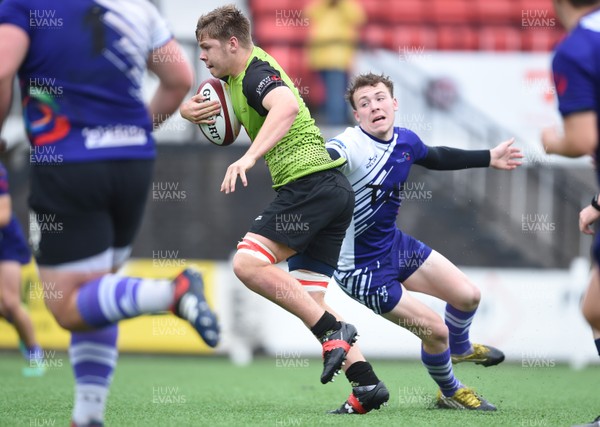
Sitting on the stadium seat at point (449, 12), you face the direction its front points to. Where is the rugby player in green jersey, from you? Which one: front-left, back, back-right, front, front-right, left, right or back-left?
front

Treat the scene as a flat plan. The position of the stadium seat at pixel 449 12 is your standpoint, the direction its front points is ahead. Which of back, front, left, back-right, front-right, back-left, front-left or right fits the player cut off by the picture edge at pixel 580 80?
front

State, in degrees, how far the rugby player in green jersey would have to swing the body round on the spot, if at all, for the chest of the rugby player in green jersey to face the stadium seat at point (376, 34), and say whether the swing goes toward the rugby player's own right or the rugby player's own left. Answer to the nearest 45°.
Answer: approximately 90° to the rugby player's own right

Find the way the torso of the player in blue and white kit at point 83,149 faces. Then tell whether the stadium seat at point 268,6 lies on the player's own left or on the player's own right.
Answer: on the player's own right

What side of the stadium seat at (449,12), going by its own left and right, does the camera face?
front

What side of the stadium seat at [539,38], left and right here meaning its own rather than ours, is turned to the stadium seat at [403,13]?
right

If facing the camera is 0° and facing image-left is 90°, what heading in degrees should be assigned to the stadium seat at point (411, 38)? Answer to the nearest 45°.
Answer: approximately 0°

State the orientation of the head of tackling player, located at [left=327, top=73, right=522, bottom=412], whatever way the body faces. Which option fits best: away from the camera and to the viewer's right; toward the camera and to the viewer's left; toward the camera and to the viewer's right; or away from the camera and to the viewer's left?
toward the camera and to the viewer's left

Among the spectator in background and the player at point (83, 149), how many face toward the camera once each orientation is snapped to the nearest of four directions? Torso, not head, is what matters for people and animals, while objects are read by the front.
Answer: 1

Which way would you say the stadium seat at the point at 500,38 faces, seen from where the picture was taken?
facing the viewer

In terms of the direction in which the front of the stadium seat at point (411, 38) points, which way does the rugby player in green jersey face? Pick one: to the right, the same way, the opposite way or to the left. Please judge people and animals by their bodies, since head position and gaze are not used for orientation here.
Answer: to the right

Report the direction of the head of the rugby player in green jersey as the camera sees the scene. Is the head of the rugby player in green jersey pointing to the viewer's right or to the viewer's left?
to the viewer's left

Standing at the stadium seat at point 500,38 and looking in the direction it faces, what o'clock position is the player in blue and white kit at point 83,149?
The player in blue and white kit is roughly at 12 o'clock from the stadium seat.

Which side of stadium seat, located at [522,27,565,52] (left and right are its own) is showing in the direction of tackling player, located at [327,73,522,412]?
front
